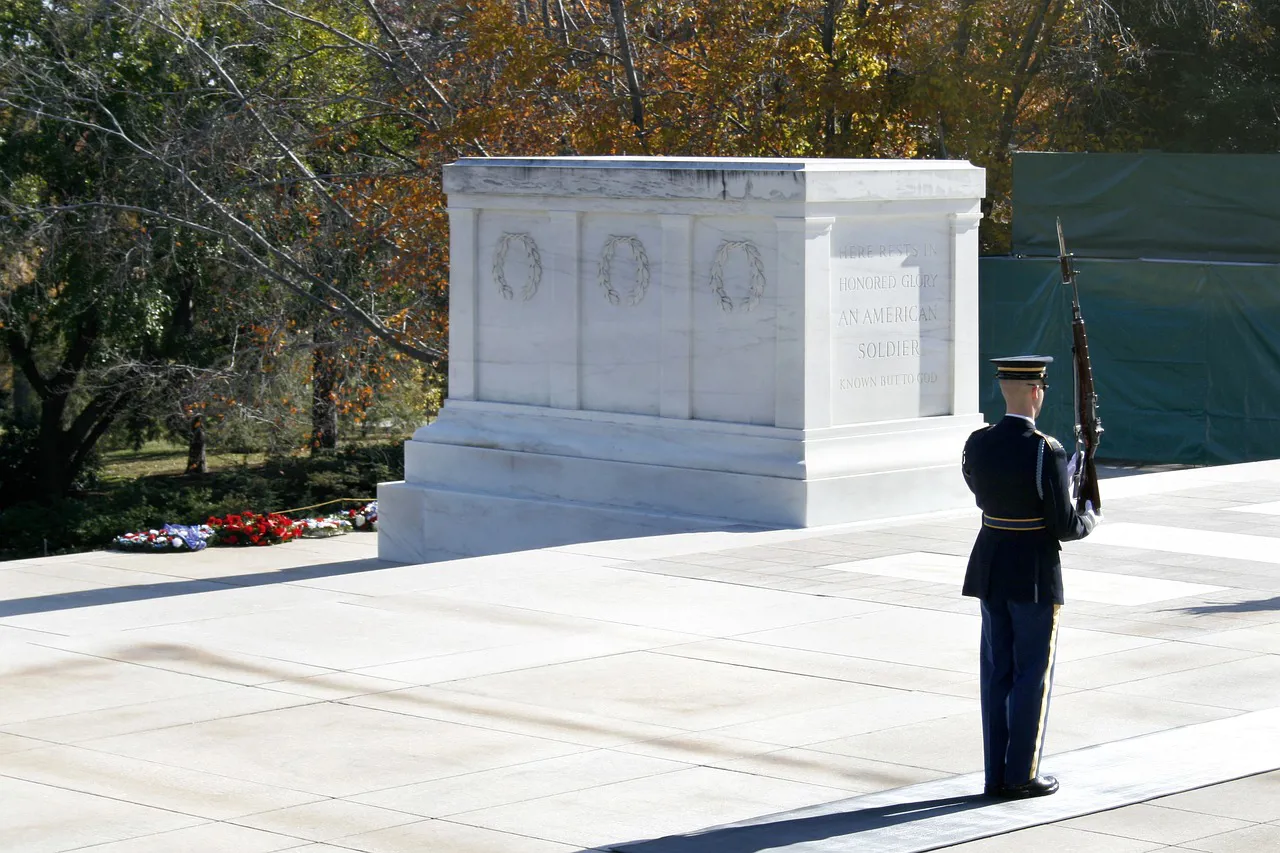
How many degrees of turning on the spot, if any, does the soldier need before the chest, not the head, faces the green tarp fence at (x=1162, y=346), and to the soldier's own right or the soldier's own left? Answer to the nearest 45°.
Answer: approximately 45° to the soldier's own left

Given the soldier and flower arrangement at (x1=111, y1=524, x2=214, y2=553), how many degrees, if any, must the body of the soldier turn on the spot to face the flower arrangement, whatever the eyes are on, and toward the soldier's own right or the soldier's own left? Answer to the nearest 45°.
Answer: approximately 90° to the soldier's own left

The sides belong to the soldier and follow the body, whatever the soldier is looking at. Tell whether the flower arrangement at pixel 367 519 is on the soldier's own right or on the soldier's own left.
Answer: on the soldier's own left

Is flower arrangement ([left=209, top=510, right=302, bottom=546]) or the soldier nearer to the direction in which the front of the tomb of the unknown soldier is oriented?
the soldier

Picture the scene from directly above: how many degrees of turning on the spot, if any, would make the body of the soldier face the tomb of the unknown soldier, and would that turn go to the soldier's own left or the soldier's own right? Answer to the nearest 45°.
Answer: approximately 45° to the soldier's own left

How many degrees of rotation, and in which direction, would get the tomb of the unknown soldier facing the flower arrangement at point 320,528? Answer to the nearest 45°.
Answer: approximately 180°

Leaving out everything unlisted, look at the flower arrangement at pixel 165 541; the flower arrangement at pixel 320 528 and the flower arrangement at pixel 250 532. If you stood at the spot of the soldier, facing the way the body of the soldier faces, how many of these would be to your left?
3

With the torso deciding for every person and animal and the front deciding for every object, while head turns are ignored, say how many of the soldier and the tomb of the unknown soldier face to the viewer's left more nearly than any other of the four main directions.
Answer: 0

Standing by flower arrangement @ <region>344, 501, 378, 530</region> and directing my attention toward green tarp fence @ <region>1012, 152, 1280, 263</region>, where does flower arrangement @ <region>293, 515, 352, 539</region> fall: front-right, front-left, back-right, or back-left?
back-right

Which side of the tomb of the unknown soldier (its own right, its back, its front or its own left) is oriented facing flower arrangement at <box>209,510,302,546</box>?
back

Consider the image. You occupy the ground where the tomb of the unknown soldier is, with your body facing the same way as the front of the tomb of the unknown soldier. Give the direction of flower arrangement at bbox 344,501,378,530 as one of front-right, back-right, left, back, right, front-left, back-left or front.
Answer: back

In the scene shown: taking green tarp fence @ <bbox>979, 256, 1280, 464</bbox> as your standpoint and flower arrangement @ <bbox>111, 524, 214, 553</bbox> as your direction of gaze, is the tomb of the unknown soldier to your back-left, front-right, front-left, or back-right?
front-left

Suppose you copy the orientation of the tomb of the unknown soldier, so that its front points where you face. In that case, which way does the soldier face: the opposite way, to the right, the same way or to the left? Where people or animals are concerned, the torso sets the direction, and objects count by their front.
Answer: to the left

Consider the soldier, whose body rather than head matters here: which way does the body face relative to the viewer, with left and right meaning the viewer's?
facing away from the viewer and to the right of the viewer
